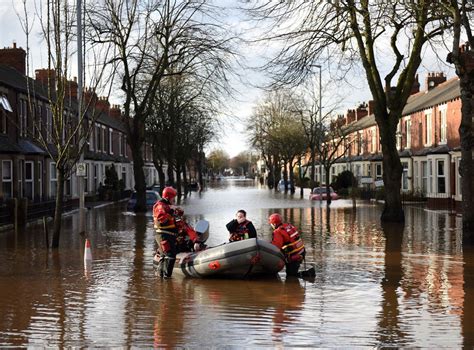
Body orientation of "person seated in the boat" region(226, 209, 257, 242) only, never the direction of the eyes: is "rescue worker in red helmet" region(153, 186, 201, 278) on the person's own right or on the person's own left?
on the person's own right

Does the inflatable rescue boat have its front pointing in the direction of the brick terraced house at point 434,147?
no

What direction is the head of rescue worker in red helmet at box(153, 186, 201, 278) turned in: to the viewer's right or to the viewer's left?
to the viewer's right

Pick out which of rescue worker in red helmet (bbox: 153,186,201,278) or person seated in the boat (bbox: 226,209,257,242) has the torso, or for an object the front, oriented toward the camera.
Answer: person seated in the boat (bbox: 226,209,257,242)

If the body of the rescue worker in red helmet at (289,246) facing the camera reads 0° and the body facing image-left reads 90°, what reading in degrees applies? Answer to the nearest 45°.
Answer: approximately 90°

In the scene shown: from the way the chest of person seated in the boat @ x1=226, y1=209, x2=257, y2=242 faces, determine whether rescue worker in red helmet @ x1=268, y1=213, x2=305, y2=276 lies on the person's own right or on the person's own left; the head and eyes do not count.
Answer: on the person's own left

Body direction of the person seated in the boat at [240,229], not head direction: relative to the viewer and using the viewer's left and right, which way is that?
facing the viewer

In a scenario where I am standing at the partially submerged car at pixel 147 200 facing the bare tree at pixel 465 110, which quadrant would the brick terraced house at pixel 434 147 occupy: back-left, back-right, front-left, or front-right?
front-left

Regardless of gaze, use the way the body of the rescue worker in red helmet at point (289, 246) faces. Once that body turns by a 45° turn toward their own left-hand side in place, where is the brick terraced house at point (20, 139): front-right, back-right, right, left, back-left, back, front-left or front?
right

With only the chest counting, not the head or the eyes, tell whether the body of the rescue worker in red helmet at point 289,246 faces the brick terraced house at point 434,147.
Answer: no

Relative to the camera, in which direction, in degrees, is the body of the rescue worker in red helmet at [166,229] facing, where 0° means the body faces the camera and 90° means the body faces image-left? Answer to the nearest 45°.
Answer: approximately 270°

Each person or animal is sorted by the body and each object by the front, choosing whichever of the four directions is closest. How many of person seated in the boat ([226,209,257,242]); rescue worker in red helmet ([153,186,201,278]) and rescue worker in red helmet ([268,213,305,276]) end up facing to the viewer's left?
1
